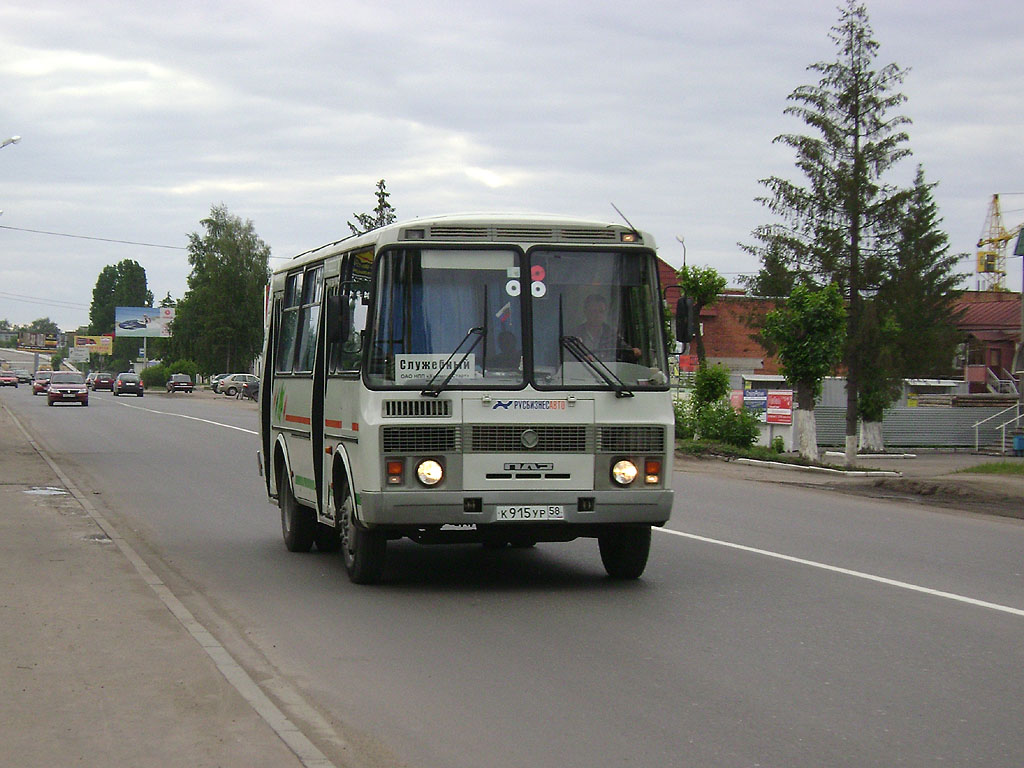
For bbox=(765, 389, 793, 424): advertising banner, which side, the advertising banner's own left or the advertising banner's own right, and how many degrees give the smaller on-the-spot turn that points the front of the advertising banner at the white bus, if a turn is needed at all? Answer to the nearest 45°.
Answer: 0° — it already faces it

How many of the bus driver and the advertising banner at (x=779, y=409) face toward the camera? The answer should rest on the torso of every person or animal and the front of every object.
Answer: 2

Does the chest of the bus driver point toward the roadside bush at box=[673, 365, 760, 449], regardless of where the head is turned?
no

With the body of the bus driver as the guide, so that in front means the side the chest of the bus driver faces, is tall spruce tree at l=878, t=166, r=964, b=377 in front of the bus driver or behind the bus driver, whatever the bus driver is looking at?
behind

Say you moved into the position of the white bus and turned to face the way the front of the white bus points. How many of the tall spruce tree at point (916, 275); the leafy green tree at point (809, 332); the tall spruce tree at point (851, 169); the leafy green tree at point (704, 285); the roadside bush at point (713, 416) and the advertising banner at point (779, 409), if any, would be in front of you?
0

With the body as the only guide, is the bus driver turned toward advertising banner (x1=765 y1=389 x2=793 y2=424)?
no

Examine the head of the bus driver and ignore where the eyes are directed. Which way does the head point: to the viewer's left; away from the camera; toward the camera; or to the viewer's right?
toward the camera

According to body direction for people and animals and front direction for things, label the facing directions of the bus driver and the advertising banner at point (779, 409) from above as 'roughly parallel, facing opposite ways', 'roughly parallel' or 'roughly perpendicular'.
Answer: roughly parallel

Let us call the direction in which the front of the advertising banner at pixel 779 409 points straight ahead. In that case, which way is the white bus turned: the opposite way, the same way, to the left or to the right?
the same way

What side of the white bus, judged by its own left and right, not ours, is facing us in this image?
front

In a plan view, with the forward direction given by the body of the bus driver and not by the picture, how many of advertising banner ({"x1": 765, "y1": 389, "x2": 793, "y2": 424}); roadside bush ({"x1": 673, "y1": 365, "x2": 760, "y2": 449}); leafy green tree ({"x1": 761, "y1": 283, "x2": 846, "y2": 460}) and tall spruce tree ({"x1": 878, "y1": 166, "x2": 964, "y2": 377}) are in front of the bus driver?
0

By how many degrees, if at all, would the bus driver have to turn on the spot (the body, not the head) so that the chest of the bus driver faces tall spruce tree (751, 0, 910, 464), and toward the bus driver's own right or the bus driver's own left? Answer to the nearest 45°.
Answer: approximately 180°

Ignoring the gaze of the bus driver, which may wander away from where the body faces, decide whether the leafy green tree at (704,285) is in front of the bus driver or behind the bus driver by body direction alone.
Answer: behind

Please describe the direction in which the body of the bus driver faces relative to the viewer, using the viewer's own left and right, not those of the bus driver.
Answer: facing the viewer

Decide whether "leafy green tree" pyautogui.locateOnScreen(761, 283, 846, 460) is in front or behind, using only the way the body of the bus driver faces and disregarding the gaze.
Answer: behind
